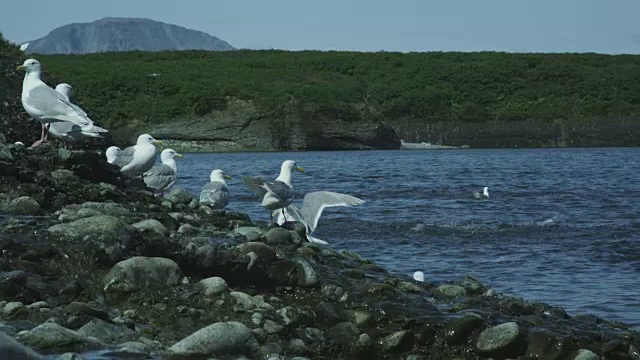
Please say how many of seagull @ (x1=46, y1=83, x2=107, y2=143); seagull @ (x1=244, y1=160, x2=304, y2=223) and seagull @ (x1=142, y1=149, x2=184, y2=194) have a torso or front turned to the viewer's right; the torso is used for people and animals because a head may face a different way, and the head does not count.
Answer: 2

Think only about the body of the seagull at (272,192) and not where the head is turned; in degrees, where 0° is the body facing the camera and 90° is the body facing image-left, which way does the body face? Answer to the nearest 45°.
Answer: approximately 270°

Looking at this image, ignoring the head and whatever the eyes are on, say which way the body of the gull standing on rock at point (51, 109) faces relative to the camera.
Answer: to the viewer's left

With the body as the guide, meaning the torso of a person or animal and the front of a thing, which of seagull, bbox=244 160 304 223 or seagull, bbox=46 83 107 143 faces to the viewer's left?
seagull, bbox=46 83 107 143

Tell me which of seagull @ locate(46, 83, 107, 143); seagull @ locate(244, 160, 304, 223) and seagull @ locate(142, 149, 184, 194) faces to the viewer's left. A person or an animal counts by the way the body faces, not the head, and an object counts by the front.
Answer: seagull @ locate(46, 83, 107, 143)

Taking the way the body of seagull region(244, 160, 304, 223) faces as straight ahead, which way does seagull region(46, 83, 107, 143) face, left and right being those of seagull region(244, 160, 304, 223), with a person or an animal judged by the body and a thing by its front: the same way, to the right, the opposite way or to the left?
the opposite way

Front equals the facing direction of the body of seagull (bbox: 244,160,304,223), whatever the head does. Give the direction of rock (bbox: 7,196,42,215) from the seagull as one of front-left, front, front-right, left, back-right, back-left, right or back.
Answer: back-right

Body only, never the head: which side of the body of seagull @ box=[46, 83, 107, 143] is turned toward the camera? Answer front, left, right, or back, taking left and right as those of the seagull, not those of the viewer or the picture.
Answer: left

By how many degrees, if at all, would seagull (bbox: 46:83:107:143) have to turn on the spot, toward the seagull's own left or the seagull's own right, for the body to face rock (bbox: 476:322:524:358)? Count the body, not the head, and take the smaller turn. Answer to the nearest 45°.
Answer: approximately 135° to the seagull's own left

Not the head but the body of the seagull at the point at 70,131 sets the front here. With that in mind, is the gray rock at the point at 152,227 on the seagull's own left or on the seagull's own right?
on the seagull's own left

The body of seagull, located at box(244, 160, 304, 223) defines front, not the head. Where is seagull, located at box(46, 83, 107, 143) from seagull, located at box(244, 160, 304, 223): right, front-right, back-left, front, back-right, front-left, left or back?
back
